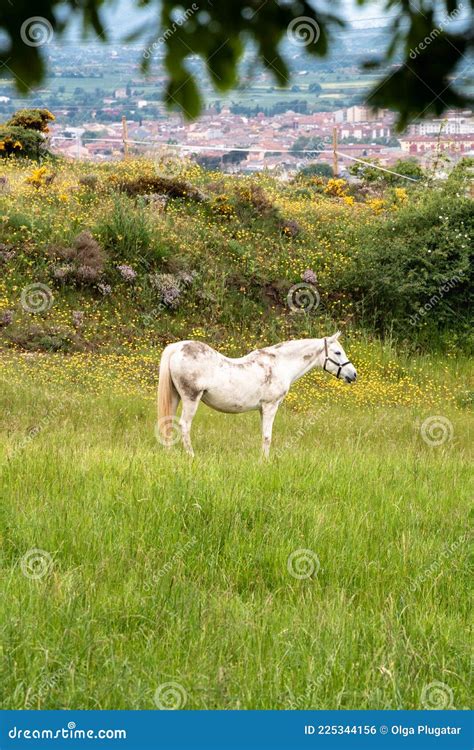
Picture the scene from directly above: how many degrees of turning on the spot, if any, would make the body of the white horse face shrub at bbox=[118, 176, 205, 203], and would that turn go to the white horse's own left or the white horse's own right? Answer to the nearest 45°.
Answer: approximately 90° to the white horse's own left

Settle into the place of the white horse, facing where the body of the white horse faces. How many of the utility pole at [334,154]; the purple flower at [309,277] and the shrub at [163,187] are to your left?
3

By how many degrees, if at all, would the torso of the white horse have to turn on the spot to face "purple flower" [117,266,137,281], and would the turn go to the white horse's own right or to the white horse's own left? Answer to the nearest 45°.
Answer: approximately 90° to the white horse's own left

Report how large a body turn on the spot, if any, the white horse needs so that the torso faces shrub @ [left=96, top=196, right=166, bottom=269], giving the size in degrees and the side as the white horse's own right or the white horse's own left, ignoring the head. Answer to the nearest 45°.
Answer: approximately 90° to the white horse's own left

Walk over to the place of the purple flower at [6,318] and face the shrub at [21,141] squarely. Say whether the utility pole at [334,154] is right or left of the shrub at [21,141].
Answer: right

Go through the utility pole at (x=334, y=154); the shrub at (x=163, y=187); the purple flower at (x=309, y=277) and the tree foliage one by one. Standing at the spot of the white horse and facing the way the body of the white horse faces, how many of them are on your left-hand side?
3

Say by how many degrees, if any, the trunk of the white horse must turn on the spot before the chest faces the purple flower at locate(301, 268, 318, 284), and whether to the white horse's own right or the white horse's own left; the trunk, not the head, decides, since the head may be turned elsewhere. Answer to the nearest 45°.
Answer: approximately 90° to the white horse's own left

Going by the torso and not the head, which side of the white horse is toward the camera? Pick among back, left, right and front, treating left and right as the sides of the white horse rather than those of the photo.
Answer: right

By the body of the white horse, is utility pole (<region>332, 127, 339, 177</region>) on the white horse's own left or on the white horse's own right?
on the white horse's own left

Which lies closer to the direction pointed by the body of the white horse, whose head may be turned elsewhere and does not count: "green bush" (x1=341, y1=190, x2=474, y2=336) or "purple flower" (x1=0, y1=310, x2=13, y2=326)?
the green bush

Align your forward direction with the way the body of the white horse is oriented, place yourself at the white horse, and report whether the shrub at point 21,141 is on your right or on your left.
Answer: on your left
